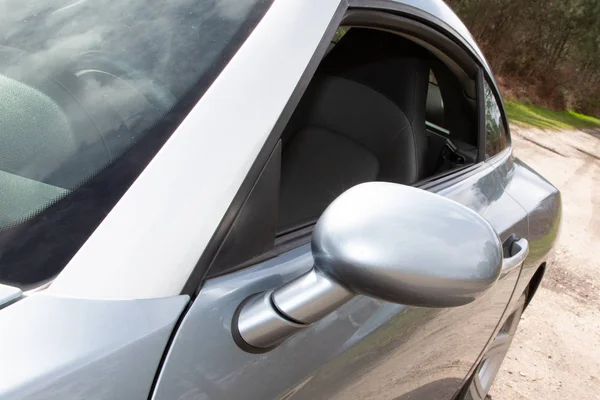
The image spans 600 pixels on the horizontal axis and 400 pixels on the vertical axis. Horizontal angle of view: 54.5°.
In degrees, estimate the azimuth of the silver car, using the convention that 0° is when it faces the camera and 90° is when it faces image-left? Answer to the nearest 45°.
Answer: approximately 45°
